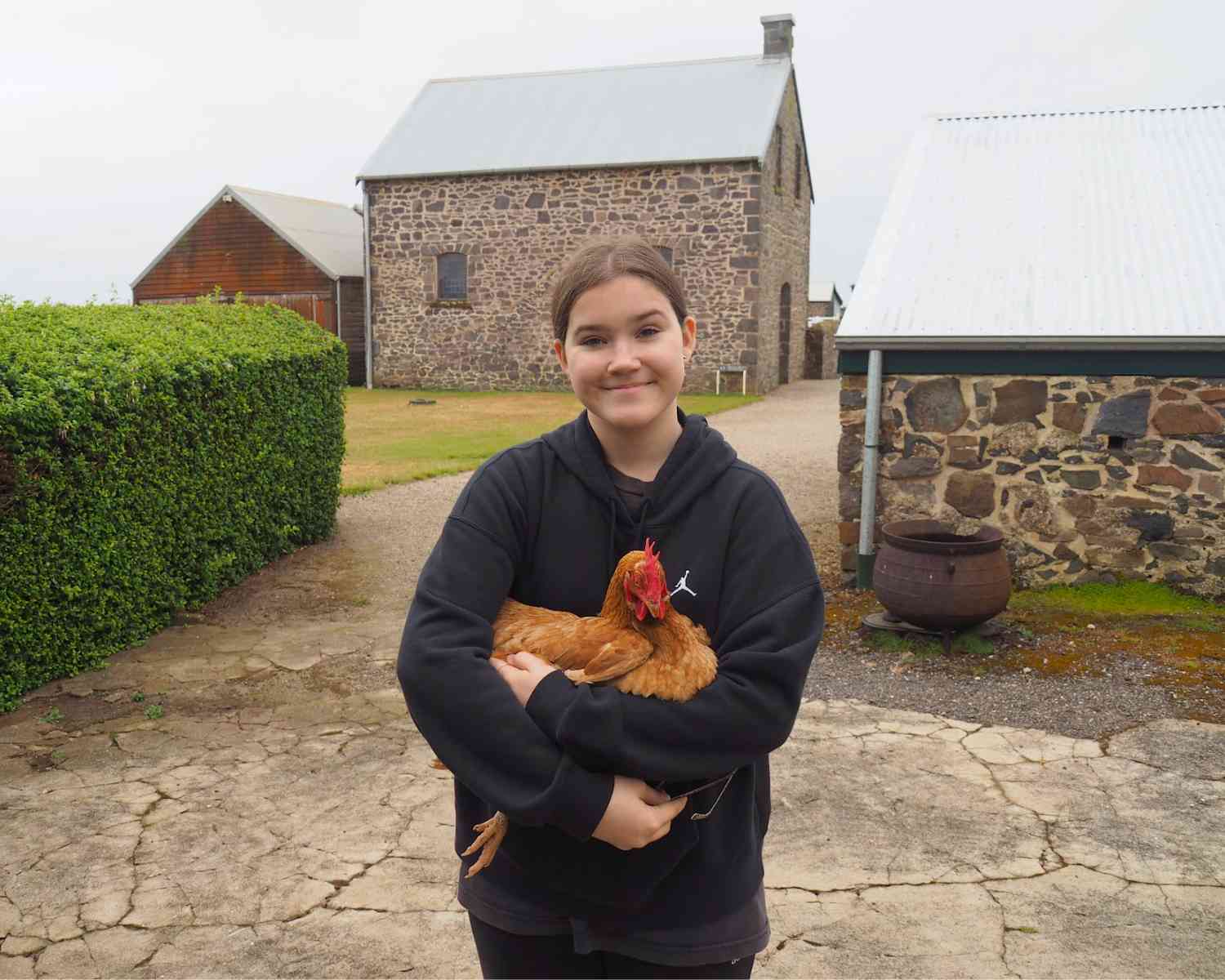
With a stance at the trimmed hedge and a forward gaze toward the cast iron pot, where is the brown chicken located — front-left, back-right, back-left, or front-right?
front-right

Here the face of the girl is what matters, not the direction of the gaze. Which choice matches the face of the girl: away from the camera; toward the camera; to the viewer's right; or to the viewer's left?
toward the camera

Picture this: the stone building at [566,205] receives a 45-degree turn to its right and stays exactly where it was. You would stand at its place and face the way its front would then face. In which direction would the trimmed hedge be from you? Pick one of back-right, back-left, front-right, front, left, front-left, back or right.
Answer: front-right

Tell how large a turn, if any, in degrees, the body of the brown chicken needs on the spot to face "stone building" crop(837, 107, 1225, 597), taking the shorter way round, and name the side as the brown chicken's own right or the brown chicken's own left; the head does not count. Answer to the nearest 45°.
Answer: approximately 90° to the brown chicken's own left

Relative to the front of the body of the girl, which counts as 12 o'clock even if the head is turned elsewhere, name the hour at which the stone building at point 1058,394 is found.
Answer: The stone building is roughly at 7 o'clock from the girl.

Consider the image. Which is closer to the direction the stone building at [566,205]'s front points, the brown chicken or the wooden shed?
the brown chicken

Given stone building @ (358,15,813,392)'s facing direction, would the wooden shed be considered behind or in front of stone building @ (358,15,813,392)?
behind

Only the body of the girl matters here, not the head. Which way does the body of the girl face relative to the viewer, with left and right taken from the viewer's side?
facing the viewer

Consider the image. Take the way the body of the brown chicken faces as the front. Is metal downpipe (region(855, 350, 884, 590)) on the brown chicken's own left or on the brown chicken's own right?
on the brown chicken's own left

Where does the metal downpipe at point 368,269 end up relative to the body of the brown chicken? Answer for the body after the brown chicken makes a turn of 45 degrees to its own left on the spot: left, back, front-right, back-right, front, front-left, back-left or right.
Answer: left

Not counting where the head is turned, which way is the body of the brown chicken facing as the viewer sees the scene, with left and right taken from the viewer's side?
facing the viewer and to the right of the viewer

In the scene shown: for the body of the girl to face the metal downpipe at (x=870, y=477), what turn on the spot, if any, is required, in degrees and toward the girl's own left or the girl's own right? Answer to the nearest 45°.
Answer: approximately 180°

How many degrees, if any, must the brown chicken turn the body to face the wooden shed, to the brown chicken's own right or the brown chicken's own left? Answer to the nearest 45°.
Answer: approximately 135° to the brown chicken's own left
